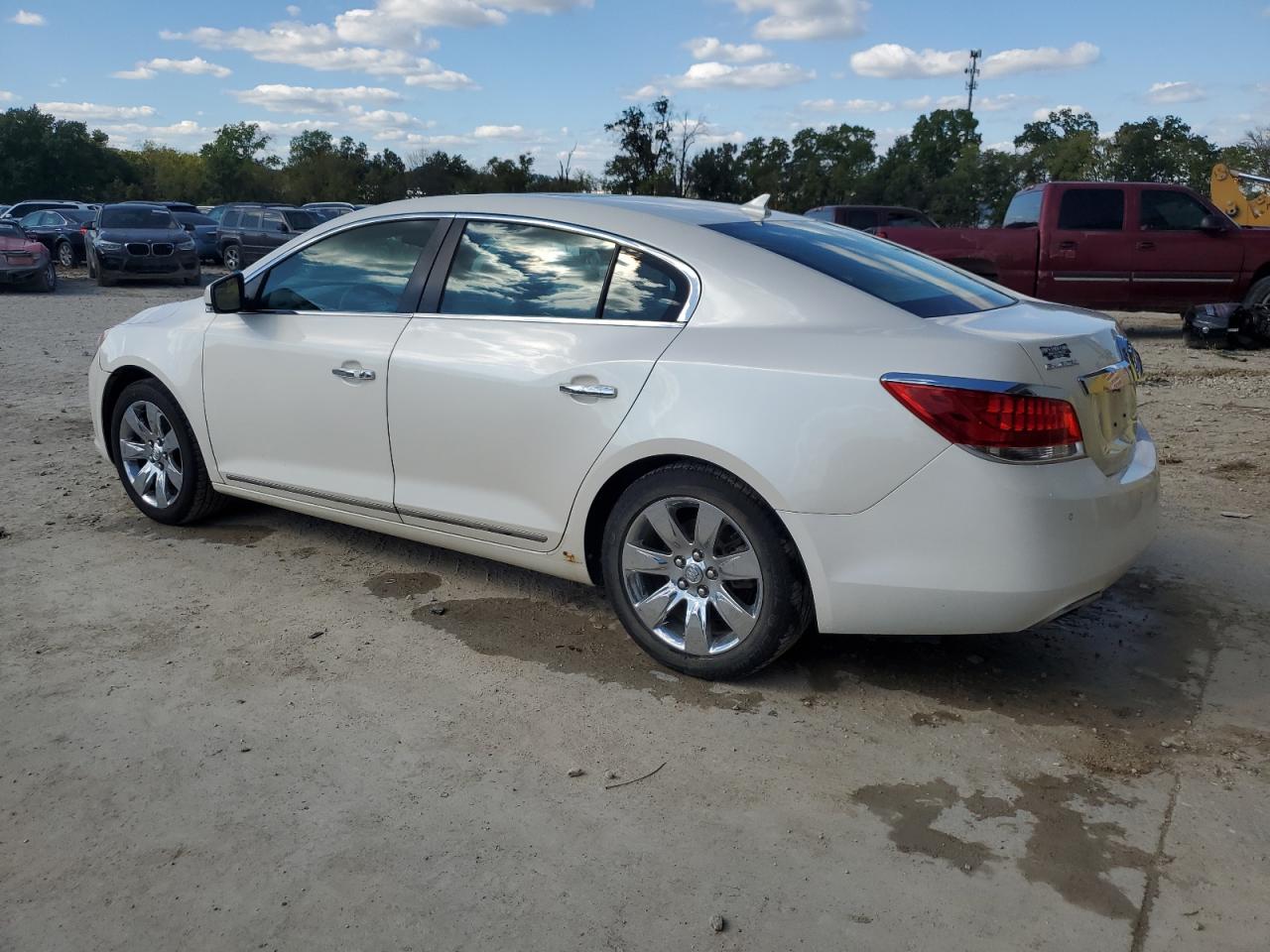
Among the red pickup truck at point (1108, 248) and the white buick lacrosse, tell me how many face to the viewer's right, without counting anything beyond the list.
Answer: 1

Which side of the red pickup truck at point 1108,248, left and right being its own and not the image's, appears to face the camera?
right

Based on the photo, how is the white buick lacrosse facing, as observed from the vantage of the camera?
facing away from the viewer and to the left of the viewer

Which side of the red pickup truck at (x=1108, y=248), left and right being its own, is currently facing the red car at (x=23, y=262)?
back

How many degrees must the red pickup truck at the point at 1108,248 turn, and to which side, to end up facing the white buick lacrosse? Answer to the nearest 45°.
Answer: approximately 90° to its right

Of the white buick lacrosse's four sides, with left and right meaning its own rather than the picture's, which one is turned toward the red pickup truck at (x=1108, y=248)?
right

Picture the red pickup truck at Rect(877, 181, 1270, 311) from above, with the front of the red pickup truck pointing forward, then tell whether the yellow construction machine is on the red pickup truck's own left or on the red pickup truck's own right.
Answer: on the red pickup truck's own left

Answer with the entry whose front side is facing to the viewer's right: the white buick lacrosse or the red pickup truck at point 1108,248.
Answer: the red pickup truck

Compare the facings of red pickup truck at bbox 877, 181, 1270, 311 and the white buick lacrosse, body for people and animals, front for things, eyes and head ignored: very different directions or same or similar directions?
very different directions

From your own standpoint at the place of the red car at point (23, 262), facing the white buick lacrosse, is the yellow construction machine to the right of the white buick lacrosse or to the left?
left
